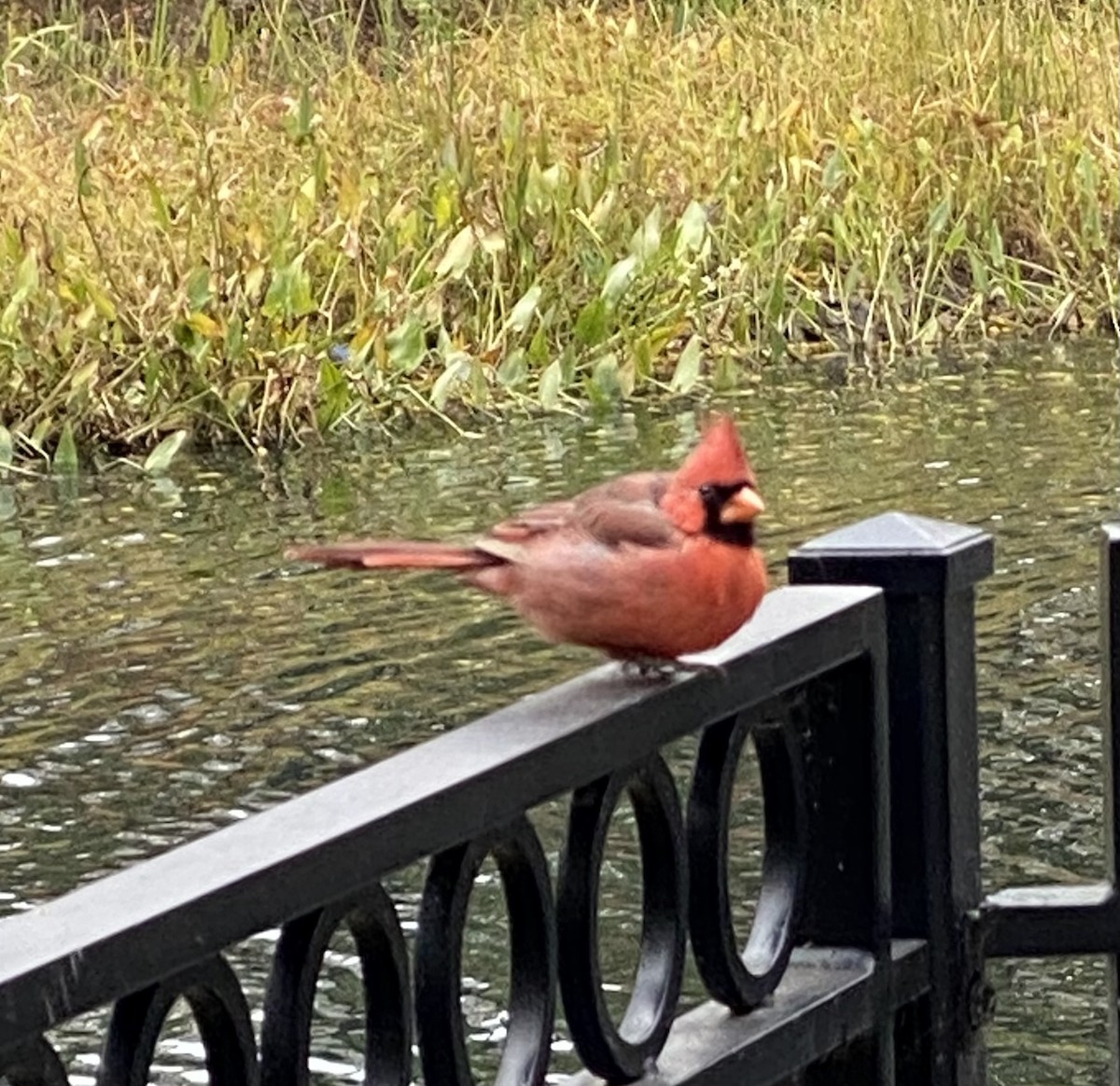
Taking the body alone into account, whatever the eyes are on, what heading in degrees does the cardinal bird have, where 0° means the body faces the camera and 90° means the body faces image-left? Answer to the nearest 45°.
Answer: approximately 270°
